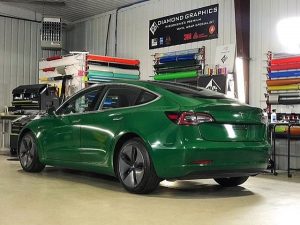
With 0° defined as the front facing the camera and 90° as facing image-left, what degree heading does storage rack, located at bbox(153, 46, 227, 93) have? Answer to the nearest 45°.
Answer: approximately 45°

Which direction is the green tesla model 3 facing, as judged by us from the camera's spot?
facing away from the viewer and to the left of the viewer

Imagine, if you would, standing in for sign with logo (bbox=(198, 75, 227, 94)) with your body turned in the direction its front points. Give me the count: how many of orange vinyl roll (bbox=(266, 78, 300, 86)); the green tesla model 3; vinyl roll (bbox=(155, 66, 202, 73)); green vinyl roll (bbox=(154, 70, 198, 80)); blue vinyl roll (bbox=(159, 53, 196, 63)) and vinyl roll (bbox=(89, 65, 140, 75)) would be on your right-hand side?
4

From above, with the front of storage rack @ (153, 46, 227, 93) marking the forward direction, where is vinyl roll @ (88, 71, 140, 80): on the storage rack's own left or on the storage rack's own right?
on the storage rack's own right

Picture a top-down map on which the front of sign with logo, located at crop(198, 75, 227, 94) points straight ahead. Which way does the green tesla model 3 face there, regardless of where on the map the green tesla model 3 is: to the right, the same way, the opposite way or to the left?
to the right

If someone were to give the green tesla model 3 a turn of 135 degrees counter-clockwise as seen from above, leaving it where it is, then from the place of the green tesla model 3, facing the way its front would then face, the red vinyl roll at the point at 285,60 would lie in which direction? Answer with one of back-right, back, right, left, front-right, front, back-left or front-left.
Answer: back-left

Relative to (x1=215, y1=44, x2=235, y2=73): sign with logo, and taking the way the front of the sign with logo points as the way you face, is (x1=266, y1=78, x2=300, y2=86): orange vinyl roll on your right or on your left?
on your left

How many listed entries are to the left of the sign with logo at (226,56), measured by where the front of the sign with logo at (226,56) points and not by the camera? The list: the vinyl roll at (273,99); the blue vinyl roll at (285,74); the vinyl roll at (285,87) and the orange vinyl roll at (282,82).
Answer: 4

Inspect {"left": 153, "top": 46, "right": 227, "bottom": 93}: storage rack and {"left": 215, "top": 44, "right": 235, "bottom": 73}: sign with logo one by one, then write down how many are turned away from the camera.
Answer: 0

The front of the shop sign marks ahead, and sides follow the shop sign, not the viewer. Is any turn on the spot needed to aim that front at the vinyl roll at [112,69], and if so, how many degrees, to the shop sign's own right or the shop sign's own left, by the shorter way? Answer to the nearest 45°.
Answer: approximately 90° to the shop sign's own right

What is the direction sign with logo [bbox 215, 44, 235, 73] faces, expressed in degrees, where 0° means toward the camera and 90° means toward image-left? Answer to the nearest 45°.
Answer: approximately 45°

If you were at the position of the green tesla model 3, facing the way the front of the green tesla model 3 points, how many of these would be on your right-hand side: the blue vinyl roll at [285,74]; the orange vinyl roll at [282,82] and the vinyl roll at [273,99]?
3

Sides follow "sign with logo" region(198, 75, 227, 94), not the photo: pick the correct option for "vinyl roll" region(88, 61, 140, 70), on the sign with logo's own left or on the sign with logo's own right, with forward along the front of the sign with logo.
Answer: on the sign with logo's own right
